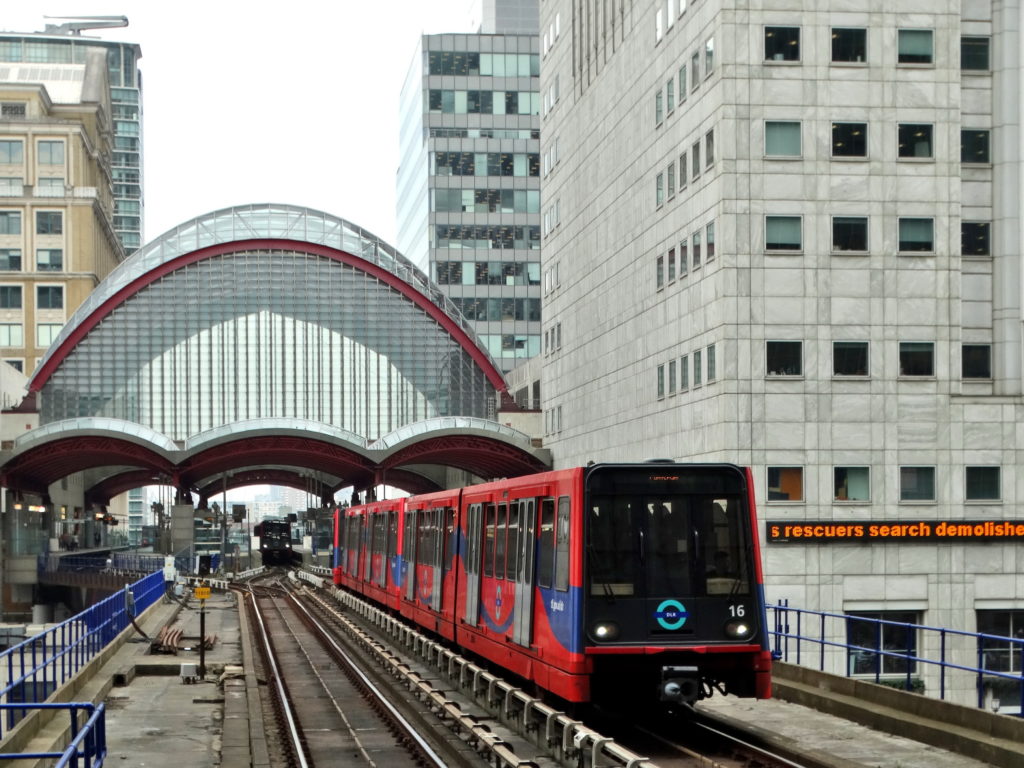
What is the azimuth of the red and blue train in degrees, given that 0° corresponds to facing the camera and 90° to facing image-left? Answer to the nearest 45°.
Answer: approximately 315°
